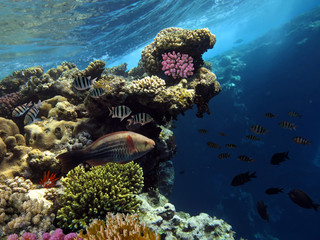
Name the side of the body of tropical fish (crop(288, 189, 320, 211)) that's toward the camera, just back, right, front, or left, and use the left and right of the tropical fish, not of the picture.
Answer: left

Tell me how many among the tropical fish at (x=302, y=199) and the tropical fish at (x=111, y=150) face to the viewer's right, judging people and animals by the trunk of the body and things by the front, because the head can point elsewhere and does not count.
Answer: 1

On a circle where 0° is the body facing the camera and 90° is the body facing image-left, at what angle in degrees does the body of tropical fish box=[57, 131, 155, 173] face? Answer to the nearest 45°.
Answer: approximately 270°

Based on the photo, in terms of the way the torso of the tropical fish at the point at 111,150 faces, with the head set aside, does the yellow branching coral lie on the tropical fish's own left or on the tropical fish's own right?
on the tropical fish's own right
